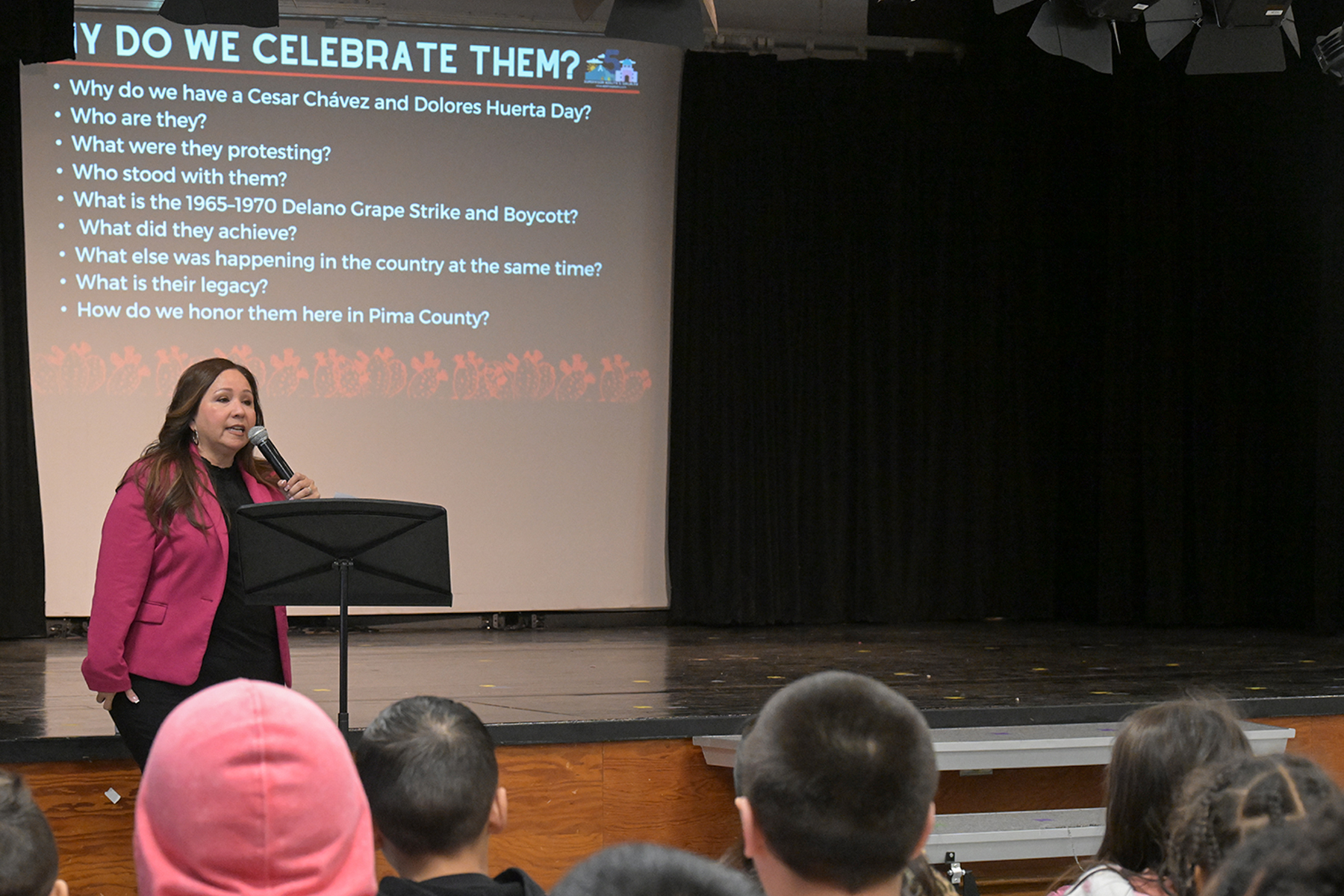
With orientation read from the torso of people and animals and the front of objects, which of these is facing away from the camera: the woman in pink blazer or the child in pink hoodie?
the child in pink hoodie

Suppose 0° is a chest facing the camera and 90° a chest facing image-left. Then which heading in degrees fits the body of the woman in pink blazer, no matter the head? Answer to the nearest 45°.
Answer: approximately 315°

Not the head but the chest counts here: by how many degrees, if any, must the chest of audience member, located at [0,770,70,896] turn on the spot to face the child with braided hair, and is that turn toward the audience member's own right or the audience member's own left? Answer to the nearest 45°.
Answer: approximately 90° to the audience member's own right

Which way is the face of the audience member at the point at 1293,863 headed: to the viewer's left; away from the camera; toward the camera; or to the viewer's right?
away from the camera

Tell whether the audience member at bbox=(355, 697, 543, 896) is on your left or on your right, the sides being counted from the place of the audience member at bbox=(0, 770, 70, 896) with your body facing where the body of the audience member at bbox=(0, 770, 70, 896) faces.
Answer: on your right

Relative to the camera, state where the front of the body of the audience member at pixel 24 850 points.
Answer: away from the camera

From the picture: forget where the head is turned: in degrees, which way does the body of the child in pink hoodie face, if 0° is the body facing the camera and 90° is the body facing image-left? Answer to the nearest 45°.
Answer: approximately 180°

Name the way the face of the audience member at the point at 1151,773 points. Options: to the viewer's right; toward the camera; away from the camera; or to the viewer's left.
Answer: away from the camera

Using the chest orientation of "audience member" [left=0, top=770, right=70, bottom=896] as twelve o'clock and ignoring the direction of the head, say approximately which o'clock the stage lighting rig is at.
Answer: The stage lighting rig is roughly at 2 o'clock from the audience member.

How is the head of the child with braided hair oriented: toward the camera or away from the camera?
away from the camera

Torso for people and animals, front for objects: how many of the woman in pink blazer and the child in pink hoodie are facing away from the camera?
1

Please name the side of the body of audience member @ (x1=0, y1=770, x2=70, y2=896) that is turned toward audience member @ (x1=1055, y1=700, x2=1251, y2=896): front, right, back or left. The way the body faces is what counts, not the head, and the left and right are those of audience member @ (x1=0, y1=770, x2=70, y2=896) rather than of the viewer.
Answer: right
